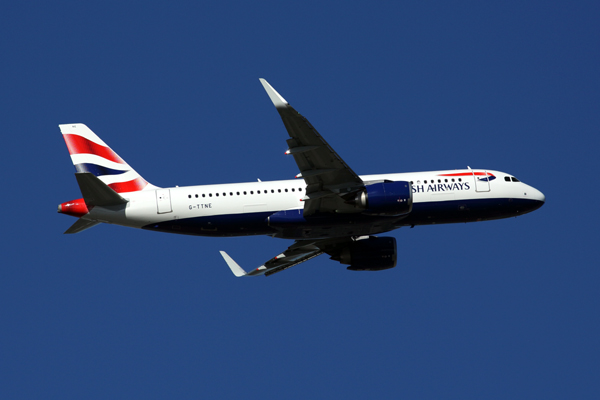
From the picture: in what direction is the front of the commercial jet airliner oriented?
to the viewer's right
